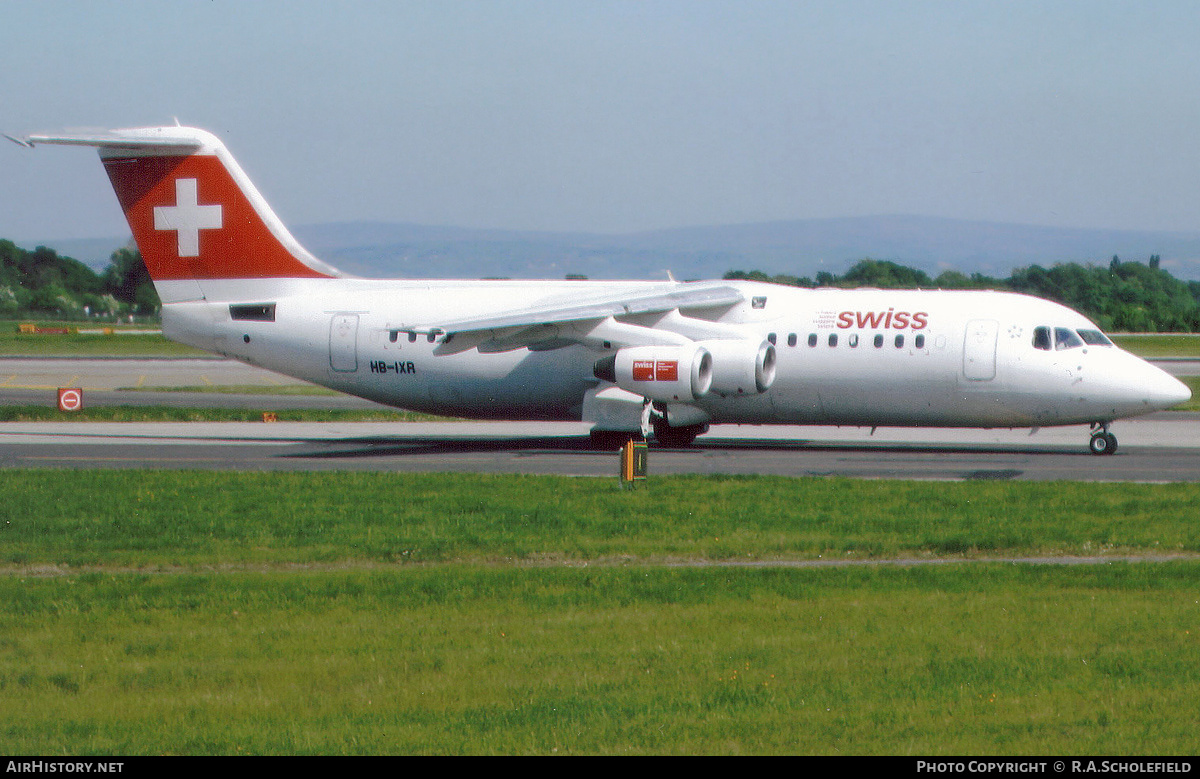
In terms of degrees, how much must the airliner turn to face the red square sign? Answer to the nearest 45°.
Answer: approximately 135° to its left

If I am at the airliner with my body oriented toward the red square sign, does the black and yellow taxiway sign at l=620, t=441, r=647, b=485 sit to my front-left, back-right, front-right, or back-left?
back-left

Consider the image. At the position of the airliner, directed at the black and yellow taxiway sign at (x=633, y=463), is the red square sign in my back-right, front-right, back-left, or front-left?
back-right

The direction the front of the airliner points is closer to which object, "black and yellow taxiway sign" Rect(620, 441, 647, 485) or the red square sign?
the black and yellow taxiway sign

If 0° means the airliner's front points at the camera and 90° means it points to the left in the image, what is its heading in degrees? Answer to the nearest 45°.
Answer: approximately 270°

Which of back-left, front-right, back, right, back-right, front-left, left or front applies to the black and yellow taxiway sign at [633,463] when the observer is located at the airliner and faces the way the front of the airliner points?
right
